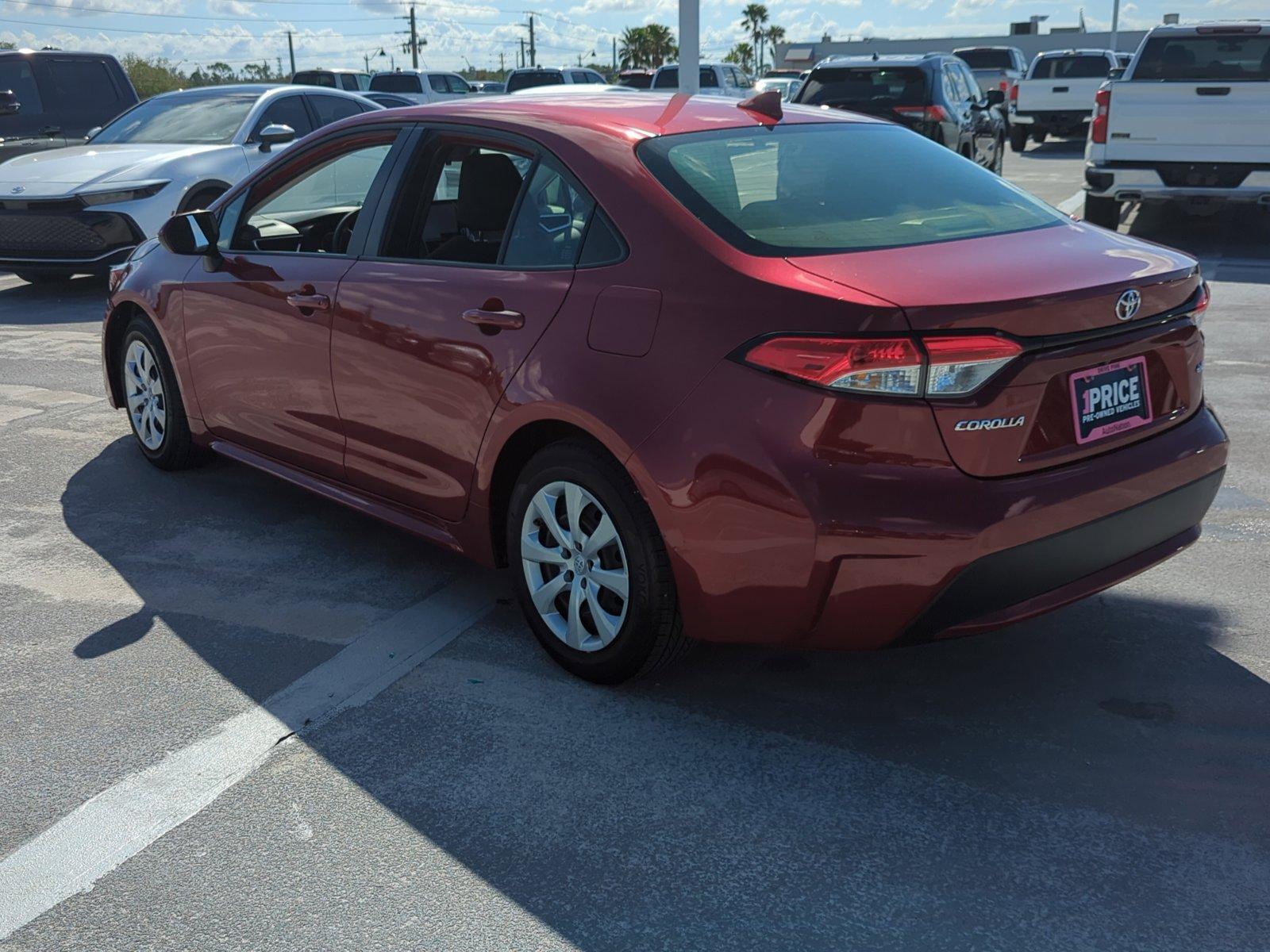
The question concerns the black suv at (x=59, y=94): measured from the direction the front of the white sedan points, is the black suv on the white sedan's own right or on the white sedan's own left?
on the white sedan's own right

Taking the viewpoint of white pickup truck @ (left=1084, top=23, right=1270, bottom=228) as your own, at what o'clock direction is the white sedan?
The white sedan is roughly at 8 o'clock from the white pickup truck.

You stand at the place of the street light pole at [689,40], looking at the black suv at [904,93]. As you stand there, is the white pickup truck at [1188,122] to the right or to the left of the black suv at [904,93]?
right

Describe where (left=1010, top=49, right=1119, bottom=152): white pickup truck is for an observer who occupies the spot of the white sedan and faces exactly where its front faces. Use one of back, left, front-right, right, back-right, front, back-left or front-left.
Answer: back

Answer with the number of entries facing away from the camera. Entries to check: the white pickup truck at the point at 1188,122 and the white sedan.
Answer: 1

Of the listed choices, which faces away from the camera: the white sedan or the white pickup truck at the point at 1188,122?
the white pickup truck

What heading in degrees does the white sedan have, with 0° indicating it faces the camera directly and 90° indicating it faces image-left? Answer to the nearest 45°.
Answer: approximately 45°

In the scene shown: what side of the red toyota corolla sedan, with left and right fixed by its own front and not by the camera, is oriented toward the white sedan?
front

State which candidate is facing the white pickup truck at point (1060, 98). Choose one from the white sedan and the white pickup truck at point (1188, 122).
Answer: the white pickup truck at point (1188, 122)

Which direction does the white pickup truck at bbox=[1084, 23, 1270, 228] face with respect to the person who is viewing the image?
facing away from the viewer

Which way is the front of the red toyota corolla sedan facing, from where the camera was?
facing away from the viewer and to the left of the viewer

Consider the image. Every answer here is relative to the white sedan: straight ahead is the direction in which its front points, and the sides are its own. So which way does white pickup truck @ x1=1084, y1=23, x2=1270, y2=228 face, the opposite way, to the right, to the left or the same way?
the opposite way

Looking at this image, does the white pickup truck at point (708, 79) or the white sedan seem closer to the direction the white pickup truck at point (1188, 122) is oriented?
the white pickup truck at point (708, 79)

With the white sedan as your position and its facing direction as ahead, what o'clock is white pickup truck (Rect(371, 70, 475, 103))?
The white pickup truck is roughly at 5 o'clock from the white sedan.

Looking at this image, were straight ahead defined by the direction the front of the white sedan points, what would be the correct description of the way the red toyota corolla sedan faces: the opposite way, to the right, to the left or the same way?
to the right
